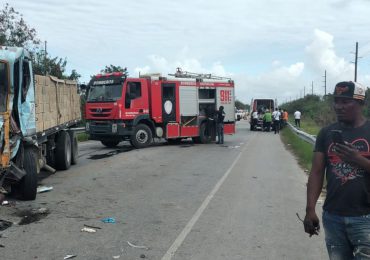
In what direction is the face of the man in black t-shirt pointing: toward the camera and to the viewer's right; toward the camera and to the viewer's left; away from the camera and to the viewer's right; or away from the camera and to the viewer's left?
toward the camera and to the viewer's left

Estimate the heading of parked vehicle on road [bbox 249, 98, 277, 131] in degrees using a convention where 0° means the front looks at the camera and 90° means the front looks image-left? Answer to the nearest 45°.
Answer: approximately 180°
